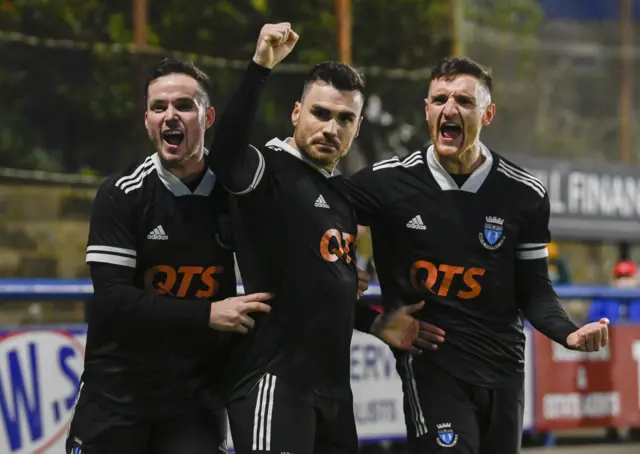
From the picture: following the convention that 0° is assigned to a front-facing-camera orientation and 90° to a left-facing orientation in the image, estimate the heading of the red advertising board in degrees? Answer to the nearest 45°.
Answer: approximately 0°
